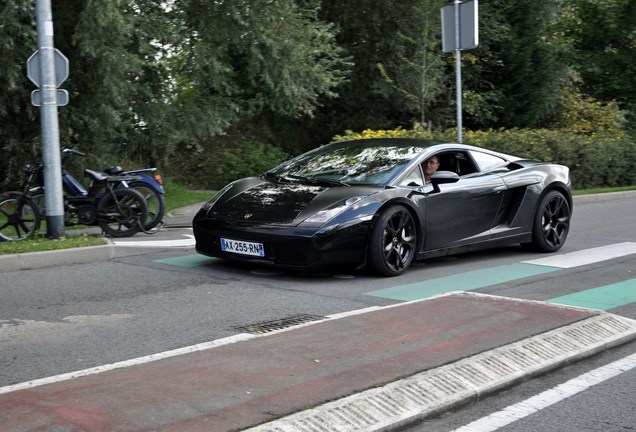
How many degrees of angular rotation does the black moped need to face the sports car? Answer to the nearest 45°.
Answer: approximately 135° to its left

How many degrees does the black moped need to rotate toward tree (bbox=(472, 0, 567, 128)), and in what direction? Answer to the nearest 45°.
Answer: approximately 135° to its right

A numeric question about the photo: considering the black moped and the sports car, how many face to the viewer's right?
0

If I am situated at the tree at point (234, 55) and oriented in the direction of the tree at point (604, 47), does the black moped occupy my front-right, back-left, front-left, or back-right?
back-right

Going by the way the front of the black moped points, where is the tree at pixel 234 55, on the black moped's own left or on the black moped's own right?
on the black moped's own right

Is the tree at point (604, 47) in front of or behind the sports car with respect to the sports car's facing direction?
behind

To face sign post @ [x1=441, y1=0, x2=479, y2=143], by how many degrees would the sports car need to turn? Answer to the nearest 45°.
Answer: approximately 135° to its right

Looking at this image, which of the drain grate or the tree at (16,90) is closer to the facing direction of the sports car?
the drain grate

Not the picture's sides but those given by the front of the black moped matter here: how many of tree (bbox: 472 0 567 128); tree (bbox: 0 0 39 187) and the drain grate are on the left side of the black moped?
1

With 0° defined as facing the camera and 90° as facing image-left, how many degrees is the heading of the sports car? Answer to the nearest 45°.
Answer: approximately 45°

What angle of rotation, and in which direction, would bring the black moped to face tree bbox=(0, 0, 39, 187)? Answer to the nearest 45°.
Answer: approximately 90° to its right

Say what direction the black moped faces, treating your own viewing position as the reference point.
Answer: facing to the left of the viewer
